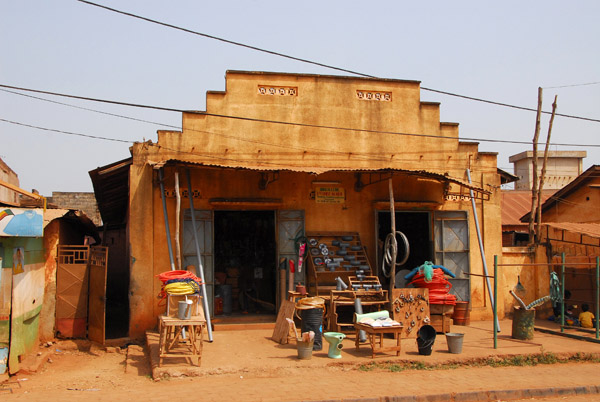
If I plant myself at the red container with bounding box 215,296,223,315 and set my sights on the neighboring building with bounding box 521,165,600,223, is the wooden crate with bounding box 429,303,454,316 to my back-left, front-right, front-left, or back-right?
front-right

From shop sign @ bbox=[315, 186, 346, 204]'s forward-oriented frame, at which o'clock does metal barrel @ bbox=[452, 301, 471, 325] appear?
The metal barrel is roughly at 9 o'clock from the shop sign.

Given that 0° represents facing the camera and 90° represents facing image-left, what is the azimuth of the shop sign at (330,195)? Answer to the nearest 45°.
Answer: approximately 0°

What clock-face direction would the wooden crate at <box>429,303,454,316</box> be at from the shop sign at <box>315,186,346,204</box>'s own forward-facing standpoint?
The wooden crate is roughly at 10 o'clock from the shop sign.

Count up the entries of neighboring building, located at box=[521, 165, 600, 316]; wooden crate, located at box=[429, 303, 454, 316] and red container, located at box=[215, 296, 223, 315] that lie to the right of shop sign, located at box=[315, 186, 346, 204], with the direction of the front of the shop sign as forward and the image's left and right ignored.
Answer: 1

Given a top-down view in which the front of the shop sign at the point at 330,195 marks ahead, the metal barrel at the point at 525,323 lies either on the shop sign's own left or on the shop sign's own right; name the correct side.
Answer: on the shop sign's own left

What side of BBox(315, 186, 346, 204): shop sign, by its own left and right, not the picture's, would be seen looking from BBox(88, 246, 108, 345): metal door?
right

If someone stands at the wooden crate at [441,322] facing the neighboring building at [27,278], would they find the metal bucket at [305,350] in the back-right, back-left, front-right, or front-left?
front-left

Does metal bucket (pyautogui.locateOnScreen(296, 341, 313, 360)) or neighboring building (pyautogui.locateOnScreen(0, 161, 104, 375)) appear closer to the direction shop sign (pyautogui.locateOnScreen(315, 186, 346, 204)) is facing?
the metal bucket

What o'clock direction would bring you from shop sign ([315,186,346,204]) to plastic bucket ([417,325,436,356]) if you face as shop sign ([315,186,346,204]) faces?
The plastic bucket is roughly at 11 o'clock from the shop sign.

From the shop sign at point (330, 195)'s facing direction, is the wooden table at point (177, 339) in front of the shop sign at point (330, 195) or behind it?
in front

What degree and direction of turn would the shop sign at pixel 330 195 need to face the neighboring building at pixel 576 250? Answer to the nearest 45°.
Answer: approximately 90° to its left

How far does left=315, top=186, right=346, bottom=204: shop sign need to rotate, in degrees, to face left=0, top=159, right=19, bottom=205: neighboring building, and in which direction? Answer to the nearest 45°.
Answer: approximately 135° to its right

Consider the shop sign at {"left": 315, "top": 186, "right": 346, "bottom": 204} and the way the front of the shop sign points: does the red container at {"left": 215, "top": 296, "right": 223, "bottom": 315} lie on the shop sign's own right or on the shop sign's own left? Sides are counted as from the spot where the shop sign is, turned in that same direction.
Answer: on the shop sign's own right

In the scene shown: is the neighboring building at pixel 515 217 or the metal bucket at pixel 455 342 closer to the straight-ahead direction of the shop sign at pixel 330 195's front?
the metal bucket
